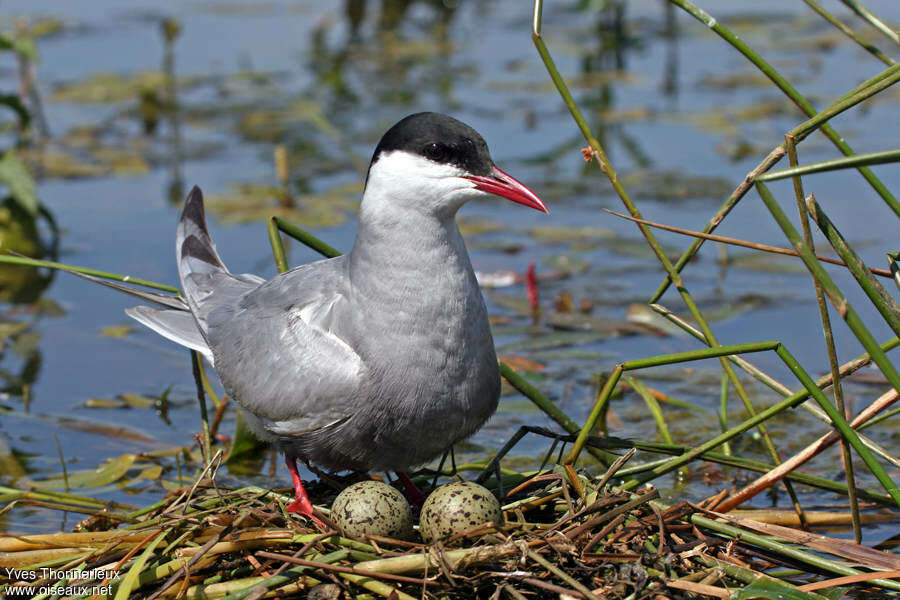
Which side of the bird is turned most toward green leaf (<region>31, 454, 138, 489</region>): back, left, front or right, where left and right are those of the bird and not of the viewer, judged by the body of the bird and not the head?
back

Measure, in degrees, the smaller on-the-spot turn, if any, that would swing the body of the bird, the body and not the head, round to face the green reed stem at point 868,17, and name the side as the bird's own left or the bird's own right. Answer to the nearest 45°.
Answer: approximately 45° to the bird's own left

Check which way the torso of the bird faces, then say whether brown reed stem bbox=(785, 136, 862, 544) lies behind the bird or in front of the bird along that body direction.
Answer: in front

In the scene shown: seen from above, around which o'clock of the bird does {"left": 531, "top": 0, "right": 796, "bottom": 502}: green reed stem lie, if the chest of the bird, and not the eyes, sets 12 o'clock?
The green reed stem is roughly at 10 o'clock from the bird.

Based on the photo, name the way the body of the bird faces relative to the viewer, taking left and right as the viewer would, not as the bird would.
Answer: facing the viewer and to the right of the viewer

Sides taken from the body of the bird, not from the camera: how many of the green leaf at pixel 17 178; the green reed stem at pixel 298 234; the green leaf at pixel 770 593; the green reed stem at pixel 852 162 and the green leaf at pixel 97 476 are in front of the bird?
2

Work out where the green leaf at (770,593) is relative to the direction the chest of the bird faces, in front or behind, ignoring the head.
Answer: in front

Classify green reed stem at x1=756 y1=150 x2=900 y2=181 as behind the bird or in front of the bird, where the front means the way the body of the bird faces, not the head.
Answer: in front

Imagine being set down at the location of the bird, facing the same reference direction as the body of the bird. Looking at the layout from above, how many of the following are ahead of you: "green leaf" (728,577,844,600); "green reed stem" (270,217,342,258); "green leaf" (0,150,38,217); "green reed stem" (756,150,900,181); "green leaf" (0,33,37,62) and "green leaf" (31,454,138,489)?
2

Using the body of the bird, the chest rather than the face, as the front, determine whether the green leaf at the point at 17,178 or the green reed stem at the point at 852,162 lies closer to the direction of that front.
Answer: the green reed stem

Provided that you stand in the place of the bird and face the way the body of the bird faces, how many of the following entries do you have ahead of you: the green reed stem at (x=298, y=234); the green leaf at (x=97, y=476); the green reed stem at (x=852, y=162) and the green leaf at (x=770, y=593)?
2

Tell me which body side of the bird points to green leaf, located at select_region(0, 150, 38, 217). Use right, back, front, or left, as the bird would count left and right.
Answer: back
